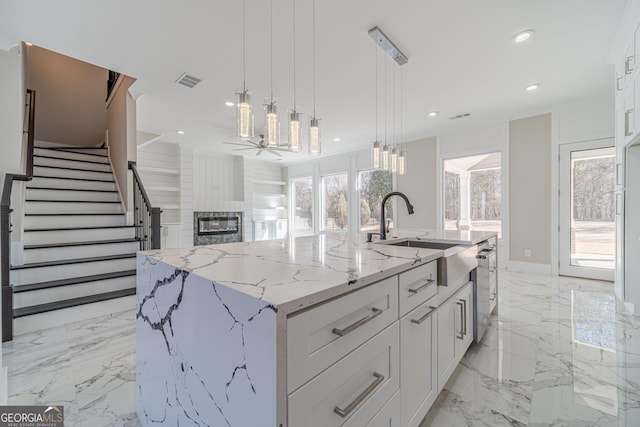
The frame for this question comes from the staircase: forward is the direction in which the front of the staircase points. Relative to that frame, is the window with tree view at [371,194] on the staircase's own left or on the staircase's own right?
on the staircase's own left

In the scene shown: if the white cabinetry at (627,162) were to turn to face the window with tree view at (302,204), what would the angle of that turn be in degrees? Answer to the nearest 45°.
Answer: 0° — it already faces it

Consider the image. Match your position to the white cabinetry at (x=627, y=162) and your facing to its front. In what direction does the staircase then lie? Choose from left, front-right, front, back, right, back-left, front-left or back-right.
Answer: front-left

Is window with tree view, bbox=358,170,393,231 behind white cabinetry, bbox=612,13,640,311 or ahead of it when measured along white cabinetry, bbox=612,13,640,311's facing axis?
ahead

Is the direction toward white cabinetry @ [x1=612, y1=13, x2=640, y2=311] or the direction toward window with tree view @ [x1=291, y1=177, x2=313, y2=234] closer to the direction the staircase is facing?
the white cabinetry

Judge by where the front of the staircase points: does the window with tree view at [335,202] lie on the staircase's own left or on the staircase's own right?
on the staircase's own left

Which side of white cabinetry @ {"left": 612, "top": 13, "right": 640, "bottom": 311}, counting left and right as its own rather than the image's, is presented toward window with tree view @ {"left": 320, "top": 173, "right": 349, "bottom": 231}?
front

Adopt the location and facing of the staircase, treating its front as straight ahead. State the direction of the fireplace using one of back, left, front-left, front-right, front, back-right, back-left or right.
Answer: back-left

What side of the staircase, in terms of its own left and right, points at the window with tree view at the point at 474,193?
left

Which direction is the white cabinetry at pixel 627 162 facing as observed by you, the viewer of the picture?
facing to the left of the viewer

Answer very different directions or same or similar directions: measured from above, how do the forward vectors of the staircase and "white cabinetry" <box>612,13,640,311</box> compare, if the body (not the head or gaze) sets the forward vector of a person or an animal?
very different directions

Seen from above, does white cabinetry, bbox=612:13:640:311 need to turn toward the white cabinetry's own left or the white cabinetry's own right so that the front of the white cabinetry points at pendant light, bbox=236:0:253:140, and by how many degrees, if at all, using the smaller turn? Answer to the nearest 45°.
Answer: approximately 45° to the white cabinetry's own left

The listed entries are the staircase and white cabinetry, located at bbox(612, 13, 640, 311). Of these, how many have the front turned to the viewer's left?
1

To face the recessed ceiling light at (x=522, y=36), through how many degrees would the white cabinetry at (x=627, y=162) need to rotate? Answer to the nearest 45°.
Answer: approximately 45° to its left
